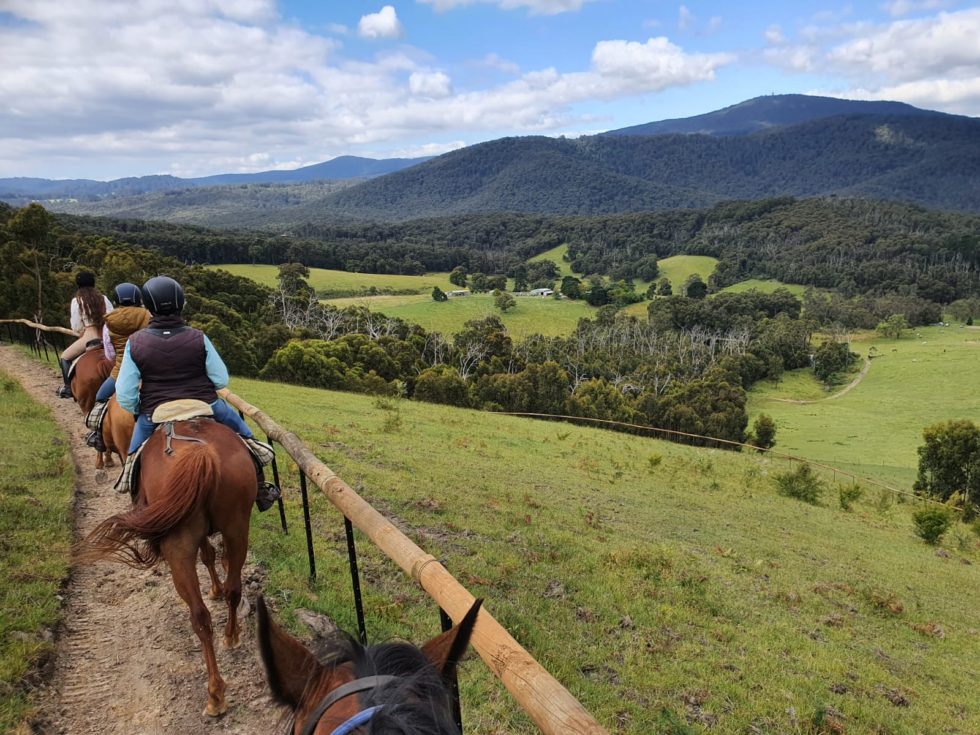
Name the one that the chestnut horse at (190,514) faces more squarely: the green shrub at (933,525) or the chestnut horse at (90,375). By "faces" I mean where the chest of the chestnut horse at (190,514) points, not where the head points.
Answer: the chestnut horse

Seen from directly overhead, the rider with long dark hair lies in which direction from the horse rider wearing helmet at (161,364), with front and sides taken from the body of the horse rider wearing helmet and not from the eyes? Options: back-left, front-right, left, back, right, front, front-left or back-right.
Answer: front

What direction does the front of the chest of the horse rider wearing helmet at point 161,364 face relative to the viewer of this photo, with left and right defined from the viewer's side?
facing away from the viewer

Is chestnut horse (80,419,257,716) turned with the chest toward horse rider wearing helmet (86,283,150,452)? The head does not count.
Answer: yes

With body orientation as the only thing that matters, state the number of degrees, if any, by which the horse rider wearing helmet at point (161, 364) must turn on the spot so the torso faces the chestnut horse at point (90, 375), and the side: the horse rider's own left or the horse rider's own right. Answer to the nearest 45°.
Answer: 0° — they already face it

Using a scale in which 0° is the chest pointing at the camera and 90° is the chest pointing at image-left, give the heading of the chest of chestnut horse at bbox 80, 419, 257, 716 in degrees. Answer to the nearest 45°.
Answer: approximately 180°

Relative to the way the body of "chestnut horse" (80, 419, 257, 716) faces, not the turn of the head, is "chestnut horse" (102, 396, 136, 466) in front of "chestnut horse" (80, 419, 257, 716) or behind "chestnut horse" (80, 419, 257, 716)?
in front

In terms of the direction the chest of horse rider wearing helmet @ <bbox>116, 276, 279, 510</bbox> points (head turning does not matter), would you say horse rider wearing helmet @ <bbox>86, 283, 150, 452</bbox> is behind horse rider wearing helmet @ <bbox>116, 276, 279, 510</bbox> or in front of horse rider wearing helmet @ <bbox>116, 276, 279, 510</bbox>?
in front

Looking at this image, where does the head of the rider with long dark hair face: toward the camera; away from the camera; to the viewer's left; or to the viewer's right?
away from the camera

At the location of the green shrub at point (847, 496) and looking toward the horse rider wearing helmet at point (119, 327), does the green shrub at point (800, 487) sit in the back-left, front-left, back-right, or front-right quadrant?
front-right

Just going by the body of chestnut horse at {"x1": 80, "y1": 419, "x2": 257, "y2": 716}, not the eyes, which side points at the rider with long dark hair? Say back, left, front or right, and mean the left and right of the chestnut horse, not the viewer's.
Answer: front
